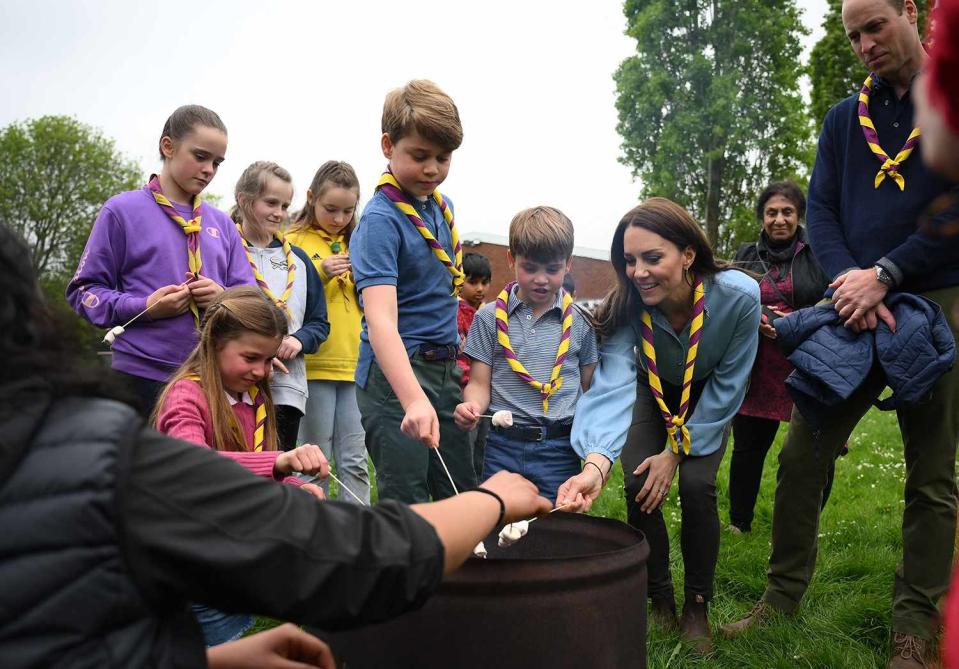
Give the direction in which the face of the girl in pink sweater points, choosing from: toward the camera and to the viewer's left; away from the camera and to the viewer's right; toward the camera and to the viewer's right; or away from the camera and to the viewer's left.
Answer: toward the camera and to the viewer's right

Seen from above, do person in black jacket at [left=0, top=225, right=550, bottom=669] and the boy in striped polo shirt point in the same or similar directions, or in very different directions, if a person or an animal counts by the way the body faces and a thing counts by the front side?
very different directions

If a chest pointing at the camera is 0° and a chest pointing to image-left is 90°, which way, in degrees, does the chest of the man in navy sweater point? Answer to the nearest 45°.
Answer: approximately 45°

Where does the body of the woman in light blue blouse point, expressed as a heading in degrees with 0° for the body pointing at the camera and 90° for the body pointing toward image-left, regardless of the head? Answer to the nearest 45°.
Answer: approximately 45°

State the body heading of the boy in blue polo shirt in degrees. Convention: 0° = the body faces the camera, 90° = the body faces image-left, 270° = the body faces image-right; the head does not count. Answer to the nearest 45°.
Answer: approximately 315°

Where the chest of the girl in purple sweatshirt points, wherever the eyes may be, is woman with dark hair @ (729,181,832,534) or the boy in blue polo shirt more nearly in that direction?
the boy in blue polo shirt

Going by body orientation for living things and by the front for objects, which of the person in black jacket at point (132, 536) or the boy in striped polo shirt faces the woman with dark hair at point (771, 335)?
the person in black jacket

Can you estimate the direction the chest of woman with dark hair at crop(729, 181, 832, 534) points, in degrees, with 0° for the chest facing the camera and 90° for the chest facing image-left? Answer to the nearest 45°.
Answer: approximately 0°

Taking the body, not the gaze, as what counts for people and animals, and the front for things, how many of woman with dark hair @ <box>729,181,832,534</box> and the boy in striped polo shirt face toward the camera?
2
